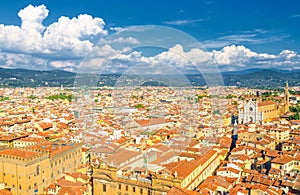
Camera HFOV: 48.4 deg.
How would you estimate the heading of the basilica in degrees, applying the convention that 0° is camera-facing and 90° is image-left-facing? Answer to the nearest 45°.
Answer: approximately 45°

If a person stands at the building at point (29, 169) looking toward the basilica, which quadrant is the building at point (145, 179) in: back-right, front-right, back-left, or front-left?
front-right

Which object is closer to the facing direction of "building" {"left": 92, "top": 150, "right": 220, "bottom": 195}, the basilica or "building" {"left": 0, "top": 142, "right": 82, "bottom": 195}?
the building

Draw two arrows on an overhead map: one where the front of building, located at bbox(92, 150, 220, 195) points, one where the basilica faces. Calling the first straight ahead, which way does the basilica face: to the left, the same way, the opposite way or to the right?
the same way

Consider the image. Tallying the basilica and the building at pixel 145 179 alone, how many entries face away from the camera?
0

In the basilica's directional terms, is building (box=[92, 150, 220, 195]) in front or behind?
in front

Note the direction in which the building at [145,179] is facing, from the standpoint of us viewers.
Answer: facing the viewer and to the left of the viewer

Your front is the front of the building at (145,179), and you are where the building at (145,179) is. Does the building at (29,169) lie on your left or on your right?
on your right

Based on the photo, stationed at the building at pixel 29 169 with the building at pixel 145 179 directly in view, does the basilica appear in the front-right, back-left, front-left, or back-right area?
front-left

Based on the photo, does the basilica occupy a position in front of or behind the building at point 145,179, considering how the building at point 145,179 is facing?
behind
